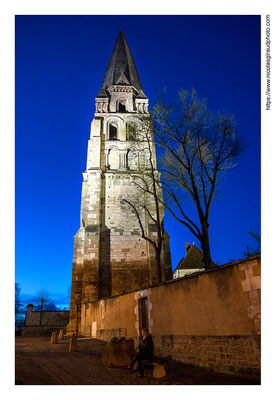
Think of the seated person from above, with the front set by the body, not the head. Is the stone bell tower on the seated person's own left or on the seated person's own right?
on the seated person's own right

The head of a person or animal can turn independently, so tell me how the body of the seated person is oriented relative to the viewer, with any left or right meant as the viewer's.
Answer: facing to the left of the viewer

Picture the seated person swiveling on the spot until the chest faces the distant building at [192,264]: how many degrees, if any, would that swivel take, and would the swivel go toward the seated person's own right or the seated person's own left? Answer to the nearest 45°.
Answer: approximately 90° to the seated person's own right
